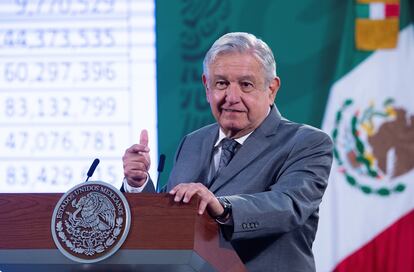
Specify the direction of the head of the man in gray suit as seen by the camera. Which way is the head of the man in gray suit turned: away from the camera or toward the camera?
toward the camera

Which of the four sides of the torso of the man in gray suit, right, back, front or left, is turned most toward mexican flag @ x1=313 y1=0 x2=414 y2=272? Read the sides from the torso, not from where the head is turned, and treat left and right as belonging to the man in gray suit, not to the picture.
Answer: back

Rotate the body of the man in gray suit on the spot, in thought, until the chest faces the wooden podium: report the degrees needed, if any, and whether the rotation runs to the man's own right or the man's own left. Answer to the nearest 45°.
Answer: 0° — they already face it

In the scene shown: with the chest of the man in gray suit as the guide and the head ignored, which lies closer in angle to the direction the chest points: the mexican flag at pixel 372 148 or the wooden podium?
the wooden podium
